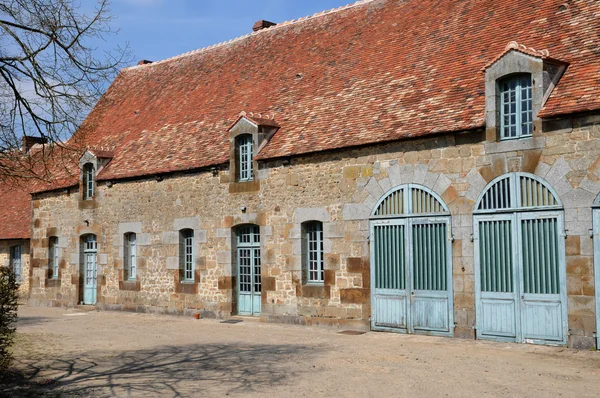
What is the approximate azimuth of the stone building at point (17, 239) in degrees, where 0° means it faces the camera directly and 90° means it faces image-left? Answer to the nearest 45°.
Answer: approximately 0°

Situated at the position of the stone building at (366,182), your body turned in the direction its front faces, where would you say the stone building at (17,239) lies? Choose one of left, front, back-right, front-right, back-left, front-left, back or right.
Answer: right

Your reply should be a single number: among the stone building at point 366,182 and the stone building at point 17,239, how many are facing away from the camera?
0

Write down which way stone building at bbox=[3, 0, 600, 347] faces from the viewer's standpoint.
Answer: facing the viewer and to the left of the viewer

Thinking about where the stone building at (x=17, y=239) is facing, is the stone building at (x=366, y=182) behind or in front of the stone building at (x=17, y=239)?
in front
